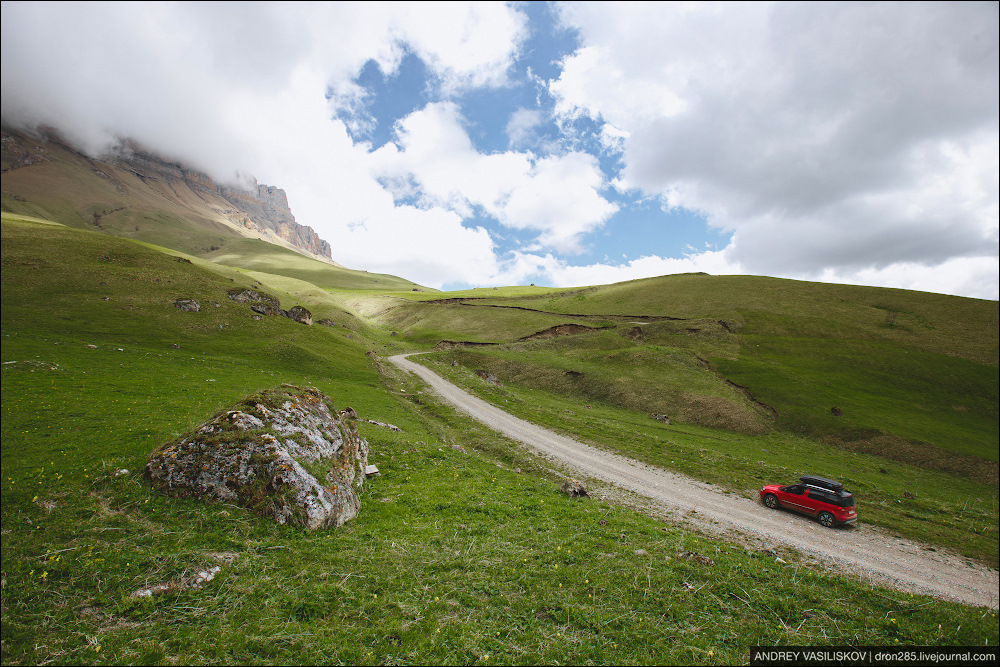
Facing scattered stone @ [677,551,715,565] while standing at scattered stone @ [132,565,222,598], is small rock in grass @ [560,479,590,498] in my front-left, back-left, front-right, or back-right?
front-left

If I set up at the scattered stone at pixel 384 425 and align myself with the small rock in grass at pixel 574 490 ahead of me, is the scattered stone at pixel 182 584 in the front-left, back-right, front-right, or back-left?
front-right

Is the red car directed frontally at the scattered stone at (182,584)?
no

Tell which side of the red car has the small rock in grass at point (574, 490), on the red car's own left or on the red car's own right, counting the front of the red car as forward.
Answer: on the red car's own left

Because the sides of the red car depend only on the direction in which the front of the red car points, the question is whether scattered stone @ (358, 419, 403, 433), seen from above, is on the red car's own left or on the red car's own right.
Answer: on the red car's own left
